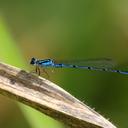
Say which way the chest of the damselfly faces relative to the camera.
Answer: to the viewer's left
